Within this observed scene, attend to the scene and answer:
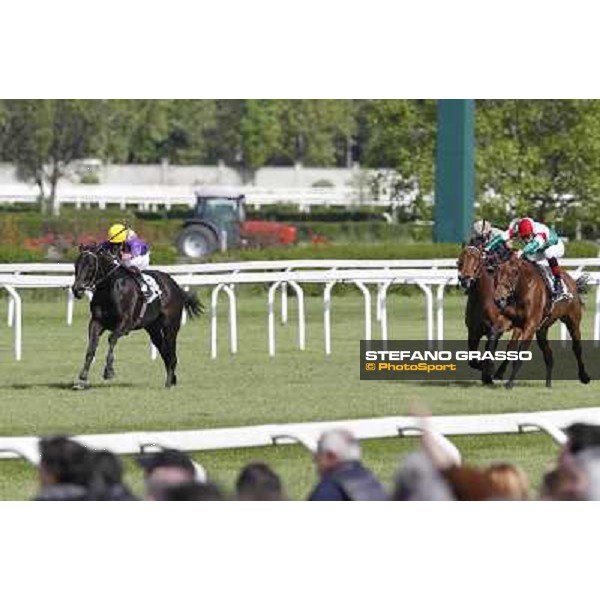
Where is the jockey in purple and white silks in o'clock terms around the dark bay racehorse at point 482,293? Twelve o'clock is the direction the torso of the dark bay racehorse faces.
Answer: The jockey in purple and white silks is roughly at 1 o'clock from the dark bay racehorse.

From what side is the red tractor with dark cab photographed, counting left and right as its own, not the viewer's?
right

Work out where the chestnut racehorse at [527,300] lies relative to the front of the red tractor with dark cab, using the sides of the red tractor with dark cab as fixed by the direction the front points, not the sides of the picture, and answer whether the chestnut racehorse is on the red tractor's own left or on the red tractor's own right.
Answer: on the red tractor's own right
